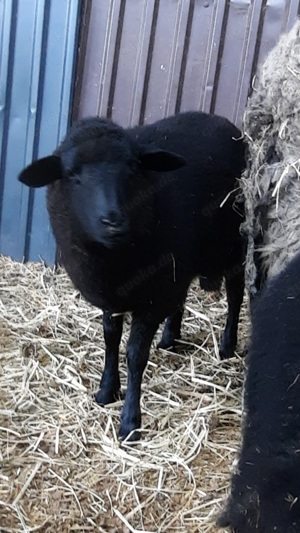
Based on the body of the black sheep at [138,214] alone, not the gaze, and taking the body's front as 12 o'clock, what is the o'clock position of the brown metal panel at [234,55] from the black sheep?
The brown metal panel is roughly at 5 o'clock from the black sheep.

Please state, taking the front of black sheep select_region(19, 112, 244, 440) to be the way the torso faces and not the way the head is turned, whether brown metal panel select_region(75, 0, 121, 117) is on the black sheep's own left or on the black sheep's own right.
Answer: on the black sheep's own right

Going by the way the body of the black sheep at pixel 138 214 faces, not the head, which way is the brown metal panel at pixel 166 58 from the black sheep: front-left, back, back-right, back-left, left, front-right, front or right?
back-right

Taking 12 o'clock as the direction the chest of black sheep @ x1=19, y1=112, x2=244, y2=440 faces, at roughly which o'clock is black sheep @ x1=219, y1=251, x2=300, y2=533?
black sheep @ x1=219, y1=251, x2=300, y2=533 is roughly at 10 o'clock from black sheep @ x1=19, y1=112, x2=244, y2=440.

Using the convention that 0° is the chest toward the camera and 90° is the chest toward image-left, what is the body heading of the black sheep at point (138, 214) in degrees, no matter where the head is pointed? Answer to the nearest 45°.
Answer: approximately 45°

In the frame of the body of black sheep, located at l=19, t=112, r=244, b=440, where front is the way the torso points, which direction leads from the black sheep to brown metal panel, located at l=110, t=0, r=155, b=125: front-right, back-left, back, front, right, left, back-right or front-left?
back-right

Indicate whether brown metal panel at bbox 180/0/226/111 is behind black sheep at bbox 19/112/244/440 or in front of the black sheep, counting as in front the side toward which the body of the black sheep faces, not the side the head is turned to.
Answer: behind
